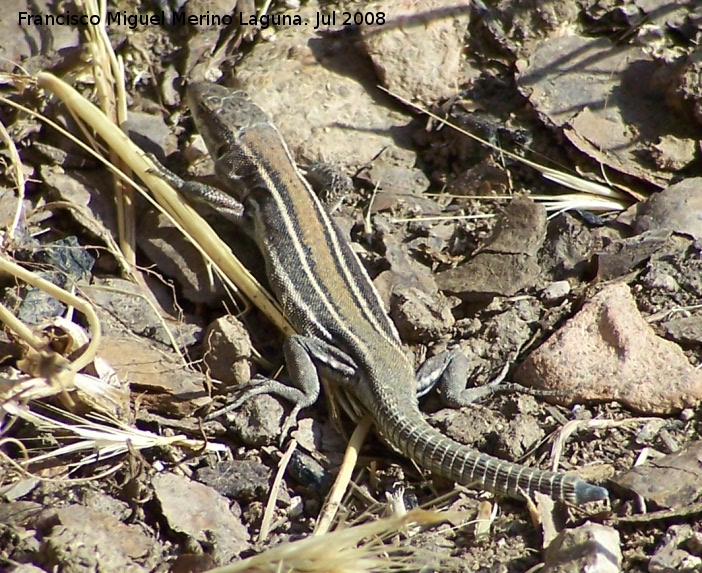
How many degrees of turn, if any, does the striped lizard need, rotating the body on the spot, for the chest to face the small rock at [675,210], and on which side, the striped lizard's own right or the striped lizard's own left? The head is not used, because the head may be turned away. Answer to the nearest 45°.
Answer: approximately 135° to the striped lizard's own right

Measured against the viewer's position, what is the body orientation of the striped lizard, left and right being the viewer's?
facing away from the viewer and to the left of the viewer

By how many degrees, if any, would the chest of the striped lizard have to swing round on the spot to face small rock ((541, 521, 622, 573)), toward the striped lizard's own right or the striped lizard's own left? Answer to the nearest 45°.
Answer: approximately 180°

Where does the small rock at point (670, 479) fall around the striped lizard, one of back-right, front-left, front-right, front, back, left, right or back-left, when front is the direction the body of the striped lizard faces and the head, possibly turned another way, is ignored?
back

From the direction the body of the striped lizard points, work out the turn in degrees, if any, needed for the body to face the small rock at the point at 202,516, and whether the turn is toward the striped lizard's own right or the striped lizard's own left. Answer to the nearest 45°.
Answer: approximately 135° to the striped lizard's own left
